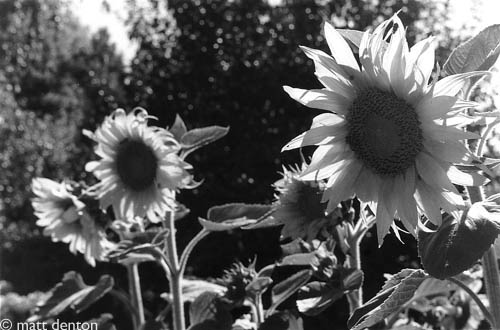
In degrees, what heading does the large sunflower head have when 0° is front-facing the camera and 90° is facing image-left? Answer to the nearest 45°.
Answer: approximately 0°

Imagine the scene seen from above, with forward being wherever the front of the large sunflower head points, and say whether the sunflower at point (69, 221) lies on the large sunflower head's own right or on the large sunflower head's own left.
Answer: on the large sunflower head's own right

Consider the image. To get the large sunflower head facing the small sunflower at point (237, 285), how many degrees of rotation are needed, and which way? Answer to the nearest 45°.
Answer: approximately 135° to its right
